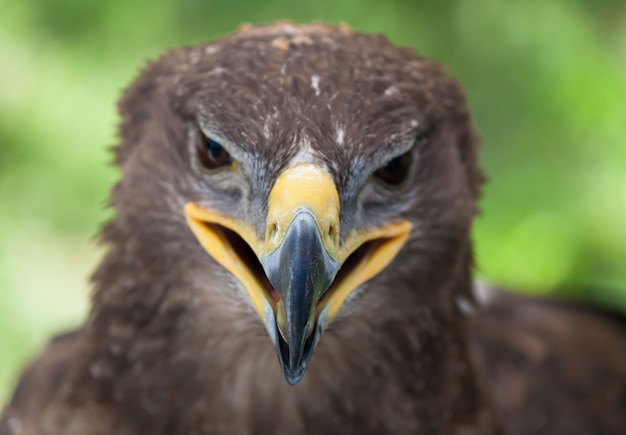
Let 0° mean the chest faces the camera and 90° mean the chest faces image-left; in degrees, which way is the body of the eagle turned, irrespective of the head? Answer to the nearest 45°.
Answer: approximately 0°
